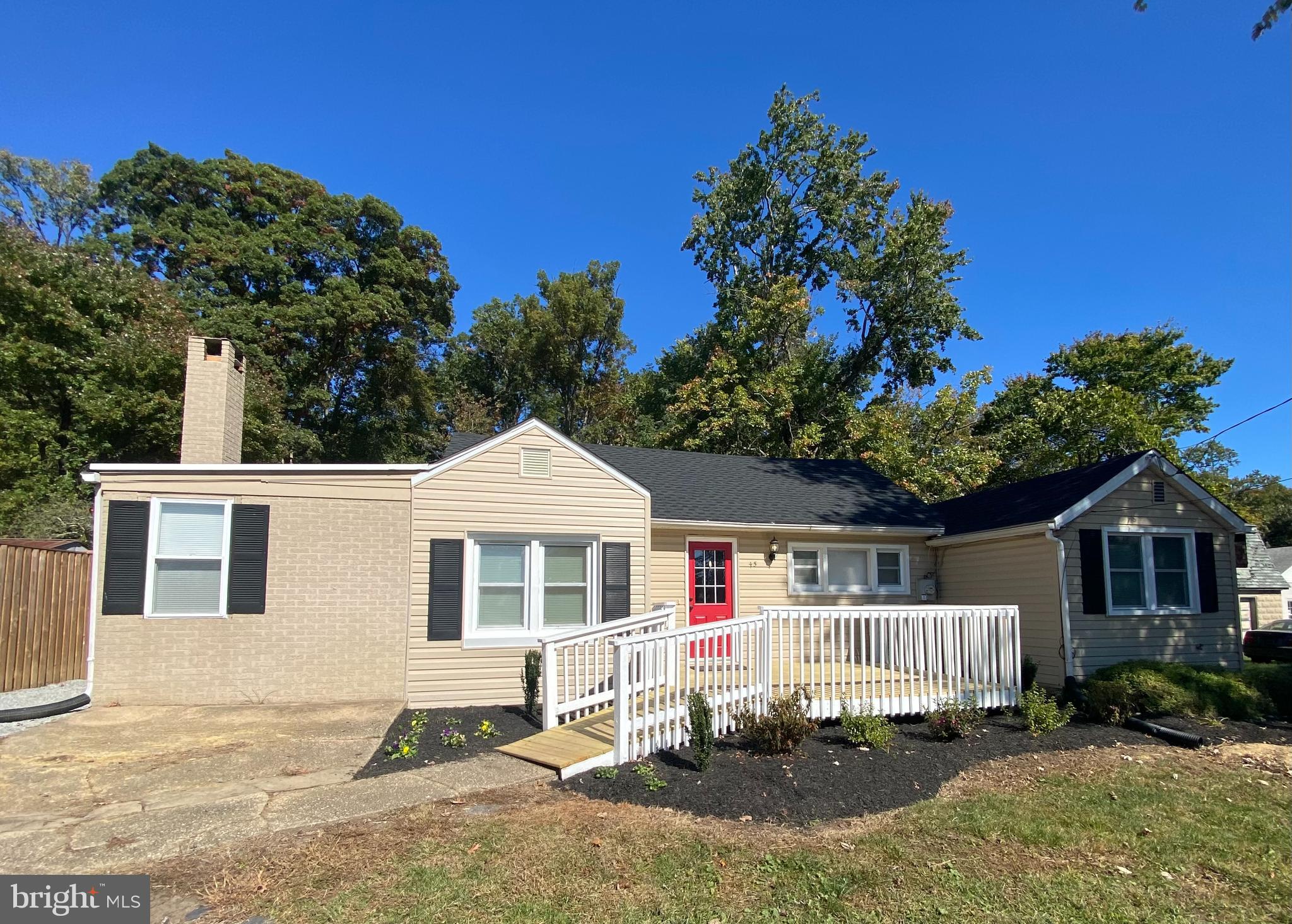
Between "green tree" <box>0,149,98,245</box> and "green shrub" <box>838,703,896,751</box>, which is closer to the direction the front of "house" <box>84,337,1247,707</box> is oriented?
the green shrub

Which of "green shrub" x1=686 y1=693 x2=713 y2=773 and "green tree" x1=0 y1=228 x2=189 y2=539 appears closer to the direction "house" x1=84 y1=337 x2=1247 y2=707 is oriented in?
the green shrub

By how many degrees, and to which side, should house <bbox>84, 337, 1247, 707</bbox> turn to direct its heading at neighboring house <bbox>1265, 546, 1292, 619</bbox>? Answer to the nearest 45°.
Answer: approximately 135° to its left

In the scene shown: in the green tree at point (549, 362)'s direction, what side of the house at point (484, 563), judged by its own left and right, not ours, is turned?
back

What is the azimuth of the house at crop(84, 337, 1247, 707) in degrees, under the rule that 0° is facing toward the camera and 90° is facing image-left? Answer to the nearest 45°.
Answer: approximately 0°

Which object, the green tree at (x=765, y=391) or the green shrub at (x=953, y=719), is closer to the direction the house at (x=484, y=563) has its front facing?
the green shrub

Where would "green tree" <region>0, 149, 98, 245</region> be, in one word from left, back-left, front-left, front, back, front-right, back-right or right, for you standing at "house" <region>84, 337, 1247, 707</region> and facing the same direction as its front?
back-right

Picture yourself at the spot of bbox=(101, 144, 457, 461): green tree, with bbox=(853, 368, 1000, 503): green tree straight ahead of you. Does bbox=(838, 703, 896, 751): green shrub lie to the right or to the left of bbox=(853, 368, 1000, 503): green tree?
right

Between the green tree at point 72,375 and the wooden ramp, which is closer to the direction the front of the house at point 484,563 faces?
the wooden ramp

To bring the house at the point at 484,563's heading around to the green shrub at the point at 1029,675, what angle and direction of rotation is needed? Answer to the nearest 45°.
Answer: approximately 90° to its left
